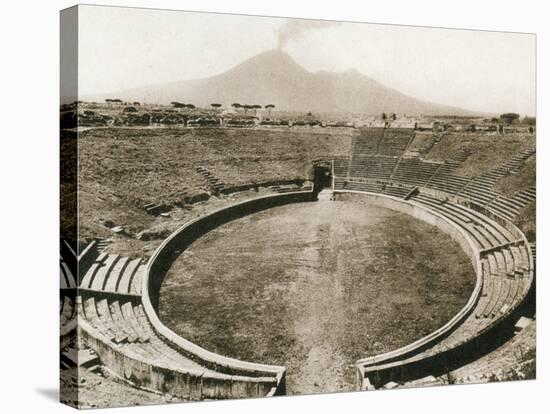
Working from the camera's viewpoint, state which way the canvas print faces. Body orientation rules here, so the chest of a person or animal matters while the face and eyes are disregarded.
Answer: facing the viewer and to the right of the viewer
